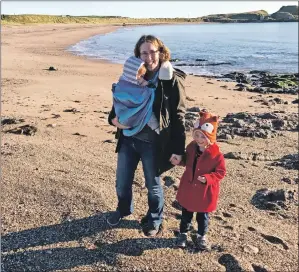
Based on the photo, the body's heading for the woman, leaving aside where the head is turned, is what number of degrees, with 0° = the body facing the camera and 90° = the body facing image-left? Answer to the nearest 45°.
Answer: approximately 45°

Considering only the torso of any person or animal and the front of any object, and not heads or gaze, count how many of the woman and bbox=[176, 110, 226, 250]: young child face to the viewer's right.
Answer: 0

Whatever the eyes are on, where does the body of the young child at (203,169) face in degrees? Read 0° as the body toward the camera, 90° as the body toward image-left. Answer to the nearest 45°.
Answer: approximately 45°
